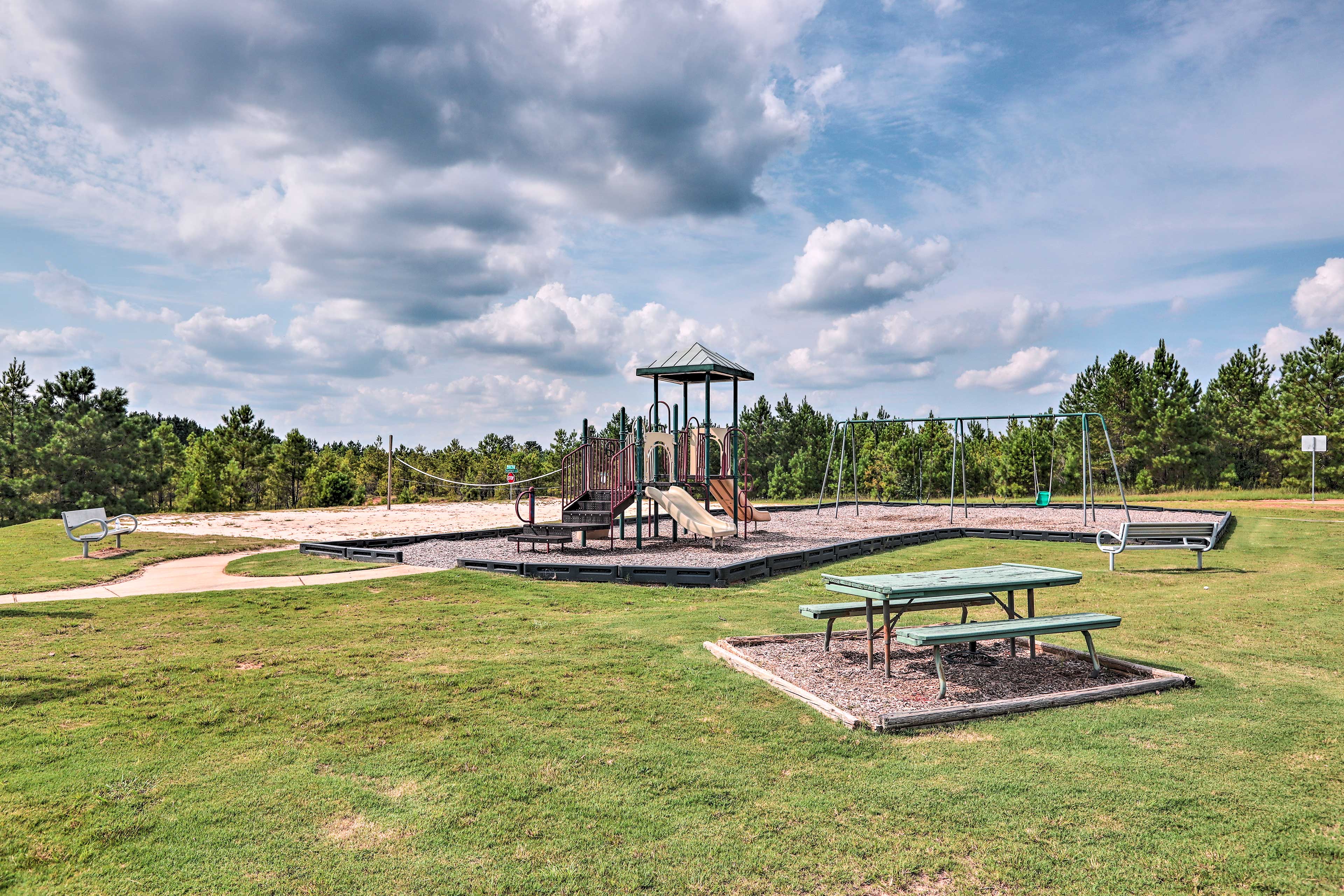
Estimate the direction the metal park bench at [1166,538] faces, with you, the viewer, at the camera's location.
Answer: facing away from the viewer and to the left of the viewer

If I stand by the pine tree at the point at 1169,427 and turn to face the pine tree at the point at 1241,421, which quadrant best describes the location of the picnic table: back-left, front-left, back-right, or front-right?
back-right

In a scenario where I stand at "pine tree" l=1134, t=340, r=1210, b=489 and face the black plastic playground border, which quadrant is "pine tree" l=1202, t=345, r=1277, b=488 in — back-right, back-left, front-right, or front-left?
back-left

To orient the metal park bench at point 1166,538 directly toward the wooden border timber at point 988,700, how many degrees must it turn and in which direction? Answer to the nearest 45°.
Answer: approximately 135° to its left

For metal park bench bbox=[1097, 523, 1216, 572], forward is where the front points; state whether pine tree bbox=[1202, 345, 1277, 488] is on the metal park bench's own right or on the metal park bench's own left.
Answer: on the metal park bench's own right

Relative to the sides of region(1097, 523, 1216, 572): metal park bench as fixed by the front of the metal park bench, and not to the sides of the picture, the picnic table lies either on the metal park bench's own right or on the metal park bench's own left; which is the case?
on the metal park bench's own left
